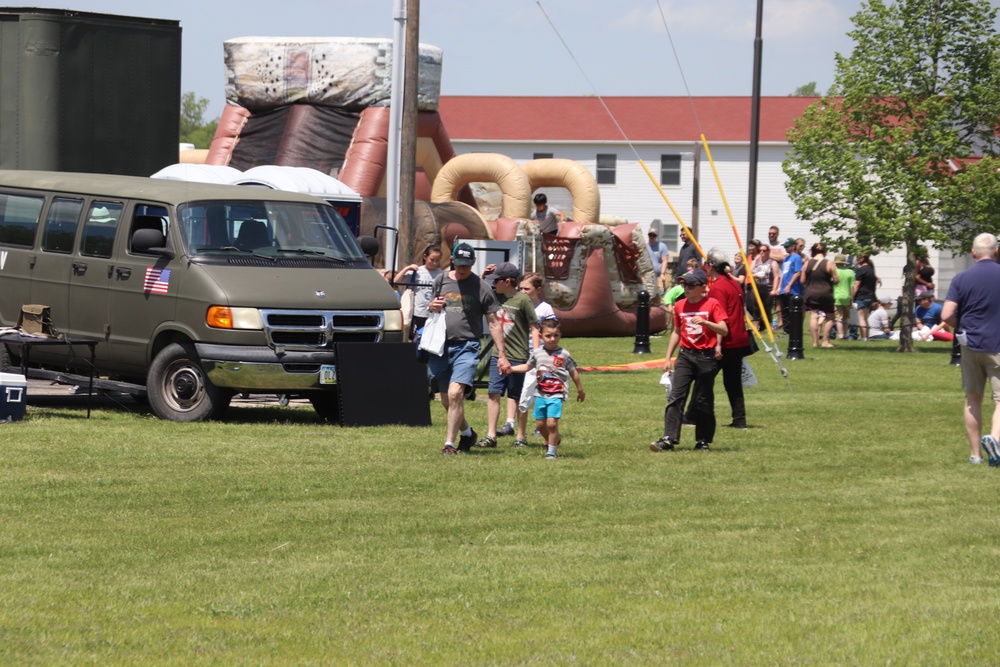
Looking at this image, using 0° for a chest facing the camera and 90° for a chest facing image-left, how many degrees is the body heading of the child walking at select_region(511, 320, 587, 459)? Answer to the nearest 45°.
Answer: approximately 0°

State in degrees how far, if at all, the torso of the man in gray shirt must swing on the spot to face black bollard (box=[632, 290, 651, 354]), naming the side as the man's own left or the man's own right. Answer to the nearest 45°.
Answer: approximately 180°

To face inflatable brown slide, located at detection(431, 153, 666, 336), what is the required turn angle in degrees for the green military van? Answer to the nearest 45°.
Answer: approximately 90° to its left

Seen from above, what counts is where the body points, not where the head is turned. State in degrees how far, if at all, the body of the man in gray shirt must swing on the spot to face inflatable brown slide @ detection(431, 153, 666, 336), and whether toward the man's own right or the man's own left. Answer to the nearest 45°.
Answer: approximately 180°

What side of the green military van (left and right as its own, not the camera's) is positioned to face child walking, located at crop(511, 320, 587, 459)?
front

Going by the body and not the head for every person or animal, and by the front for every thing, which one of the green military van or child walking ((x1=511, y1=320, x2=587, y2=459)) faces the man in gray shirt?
the green military van

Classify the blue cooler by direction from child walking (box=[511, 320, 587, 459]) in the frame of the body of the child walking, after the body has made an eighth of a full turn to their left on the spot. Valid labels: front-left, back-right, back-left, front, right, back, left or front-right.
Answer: back-right

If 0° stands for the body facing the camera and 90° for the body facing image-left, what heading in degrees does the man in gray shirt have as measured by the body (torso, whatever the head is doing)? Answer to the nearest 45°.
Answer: approximately 0°

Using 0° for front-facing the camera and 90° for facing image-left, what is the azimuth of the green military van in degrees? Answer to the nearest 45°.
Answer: approximately 315°

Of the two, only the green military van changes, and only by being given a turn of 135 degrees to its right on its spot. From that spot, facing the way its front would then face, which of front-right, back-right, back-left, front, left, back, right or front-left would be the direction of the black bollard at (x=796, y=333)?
back-right

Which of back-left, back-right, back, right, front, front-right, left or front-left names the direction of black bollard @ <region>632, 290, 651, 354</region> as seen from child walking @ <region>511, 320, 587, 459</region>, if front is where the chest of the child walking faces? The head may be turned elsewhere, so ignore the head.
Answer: back

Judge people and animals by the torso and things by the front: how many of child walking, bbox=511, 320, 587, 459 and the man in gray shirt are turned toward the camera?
2

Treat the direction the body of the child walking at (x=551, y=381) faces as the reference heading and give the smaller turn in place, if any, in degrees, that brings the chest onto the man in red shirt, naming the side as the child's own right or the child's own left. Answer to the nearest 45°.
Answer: approximately 135° to the child's own left
